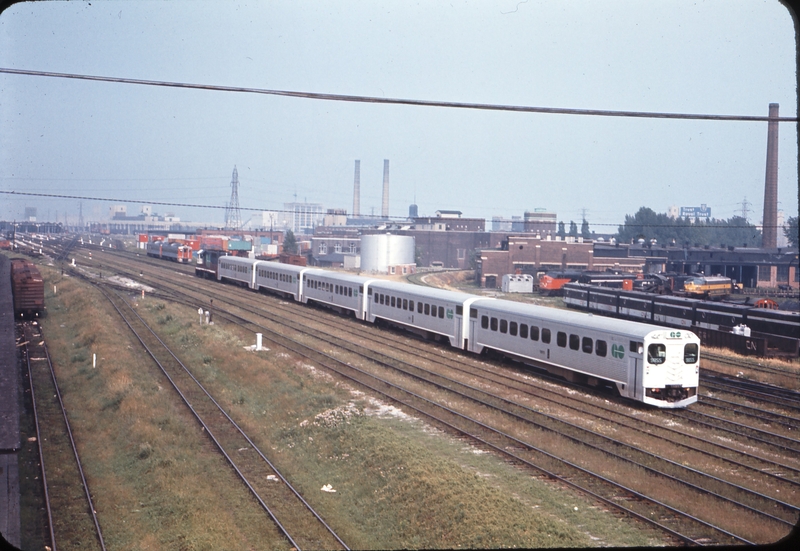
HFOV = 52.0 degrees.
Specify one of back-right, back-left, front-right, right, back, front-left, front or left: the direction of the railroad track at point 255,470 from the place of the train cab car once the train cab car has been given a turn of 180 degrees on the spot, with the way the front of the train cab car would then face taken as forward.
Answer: left

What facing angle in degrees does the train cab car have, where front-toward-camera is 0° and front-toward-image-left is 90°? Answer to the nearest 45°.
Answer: approximately 315°

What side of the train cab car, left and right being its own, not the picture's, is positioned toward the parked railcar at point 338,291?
back

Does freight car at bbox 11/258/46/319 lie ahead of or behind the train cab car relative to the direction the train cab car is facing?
behind

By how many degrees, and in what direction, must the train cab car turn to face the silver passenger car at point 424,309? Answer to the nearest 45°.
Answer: approximately 180°

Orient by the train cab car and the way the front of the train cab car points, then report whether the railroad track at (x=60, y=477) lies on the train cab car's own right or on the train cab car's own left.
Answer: on the train cab car's own right

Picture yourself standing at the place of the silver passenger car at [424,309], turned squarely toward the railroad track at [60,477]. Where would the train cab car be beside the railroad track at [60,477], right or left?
left
